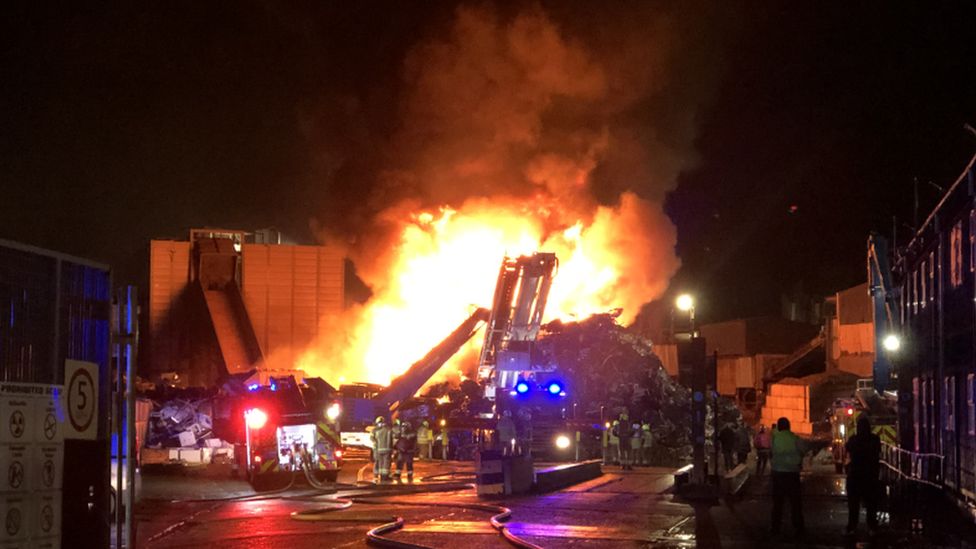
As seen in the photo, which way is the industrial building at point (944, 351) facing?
to the viewer's left

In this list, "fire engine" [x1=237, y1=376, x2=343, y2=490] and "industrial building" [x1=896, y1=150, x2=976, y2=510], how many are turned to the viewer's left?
1

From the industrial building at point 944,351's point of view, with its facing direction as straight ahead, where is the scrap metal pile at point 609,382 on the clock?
The scrap metal pile is roughly at 2 o'clock from the industrial building.

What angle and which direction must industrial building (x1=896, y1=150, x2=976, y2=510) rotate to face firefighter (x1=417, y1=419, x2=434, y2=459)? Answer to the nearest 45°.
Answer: approximately 45° to its right
